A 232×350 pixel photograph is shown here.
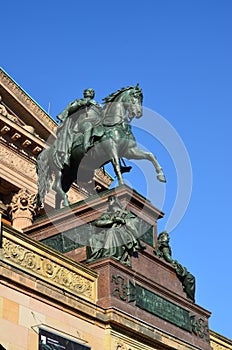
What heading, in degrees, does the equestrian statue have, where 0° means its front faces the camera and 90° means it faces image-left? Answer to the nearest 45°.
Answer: approximately 315°
